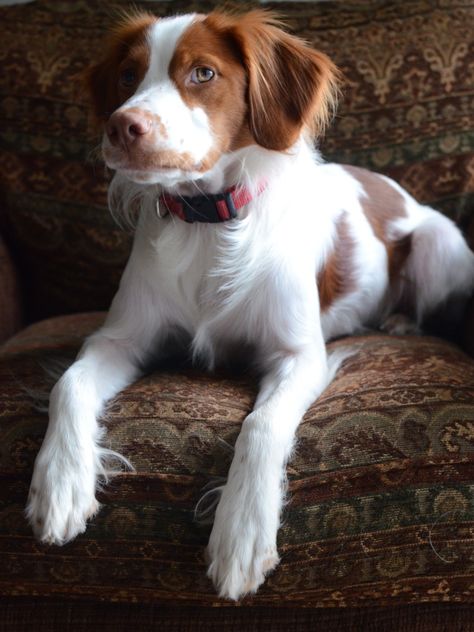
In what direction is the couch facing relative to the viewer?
toward the camera

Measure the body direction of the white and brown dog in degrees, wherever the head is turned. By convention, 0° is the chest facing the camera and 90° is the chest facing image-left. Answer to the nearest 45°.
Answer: approximately 45°
